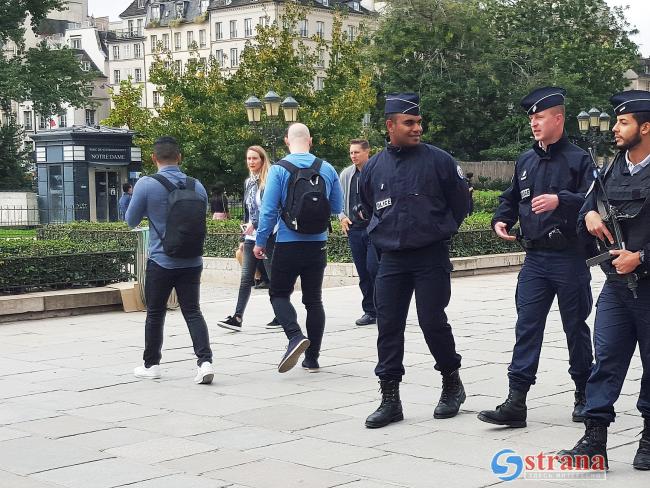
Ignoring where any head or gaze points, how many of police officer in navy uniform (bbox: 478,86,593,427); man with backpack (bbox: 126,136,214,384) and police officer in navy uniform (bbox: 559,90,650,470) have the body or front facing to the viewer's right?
0

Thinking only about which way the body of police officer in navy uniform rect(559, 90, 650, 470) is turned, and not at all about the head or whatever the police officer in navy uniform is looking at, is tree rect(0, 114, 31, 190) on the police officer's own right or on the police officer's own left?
on the police officer's own right

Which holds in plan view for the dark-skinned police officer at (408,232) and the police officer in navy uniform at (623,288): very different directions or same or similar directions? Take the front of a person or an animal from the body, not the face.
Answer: same or similar directions

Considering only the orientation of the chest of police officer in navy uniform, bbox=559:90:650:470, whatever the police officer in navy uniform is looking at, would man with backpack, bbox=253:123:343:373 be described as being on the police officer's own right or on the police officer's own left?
on the police officer's own right

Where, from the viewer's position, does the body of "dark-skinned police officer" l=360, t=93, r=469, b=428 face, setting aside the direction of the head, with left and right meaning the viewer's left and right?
facing the viewer and to the left of the viewer

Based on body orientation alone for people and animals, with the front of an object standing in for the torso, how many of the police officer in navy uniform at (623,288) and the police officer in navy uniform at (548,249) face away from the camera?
0

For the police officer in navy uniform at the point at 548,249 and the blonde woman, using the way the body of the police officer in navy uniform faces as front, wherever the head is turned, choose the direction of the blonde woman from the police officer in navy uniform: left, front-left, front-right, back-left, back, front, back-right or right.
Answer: right

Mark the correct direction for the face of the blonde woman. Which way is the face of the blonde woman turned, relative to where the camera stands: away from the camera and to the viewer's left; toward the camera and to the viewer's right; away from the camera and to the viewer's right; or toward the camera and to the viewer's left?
toward the camera and to the viewer's left

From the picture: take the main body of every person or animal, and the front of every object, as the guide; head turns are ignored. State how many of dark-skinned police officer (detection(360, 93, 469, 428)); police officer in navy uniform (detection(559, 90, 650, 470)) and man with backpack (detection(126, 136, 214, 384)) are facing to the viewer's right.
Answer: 0

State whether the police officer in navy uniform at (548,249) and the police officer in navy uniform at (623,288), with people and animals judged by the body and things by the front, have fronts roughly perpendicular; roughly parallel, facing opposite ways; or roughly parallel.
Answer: roughly parallel

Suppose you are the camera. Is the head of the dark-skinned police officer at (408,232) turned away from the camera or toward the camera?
toward the camera

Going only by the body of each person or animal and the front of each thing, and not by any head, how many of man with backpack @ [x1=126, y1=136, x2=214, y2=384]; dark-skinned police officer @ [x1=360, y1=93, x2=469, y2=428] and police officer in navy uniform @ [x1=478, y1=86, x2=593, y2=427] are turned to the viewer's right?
0

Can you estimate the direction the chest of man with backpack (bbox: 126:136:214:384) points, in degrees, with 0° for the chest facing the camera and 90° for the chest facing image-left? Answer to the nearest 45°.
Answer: approximately 135°

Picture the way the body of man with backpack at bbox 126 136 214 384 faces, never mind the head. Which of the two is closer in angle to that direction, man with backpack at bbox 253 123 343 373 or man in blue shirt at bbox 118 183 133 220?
the man in blue shirt

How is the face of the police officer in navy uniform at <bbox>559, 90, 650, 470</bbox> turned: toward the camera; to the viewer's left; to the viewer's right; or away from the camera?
to the viewer's left

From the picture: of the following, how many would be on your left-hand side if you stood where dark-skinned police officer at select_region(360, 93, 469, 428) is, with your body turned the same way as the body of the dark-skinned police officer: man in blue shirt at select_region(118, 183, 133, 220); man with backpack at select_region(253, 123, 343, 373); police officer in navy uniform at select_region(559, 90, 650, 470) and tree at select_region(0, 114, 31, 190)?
1

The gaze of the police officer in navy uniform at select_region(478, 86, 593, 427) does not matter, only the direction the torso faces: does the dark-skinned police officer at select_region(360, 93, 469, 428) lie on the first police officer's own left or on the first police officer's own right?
on the first police officer's own right

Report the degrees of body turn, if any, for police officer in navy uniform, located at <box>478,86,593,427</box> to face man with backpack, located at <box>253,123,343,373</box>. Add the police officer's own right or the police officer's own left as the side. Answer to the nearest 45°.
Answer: approximately 90° to the police officer's own right

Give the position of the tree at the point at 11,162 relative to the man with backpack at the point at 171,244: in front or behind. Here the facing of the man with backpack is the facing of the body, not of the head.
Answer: in front
